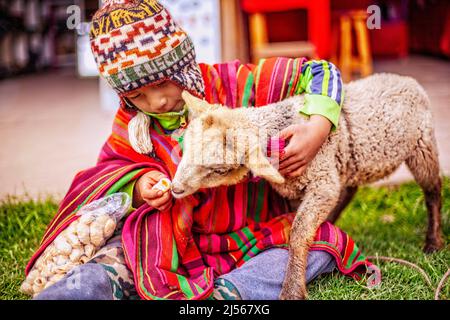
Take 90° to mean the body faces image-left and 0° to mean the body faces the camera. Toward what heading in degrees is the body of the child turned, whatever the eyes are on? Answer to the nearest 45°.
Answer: approximately 0°

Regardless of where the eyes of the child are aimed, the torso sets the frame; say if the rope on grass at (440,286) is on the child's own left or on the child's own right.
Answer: on the child's own left

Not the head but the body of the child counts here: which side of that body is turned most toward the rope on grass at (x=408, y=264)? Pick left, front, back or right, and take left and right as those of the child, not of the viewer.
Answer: left

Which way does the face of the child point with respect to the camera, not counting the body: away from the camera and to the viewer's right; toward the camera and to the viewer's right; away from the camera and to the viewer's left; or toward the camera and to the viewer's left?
toward the camera and to the viewer's right
